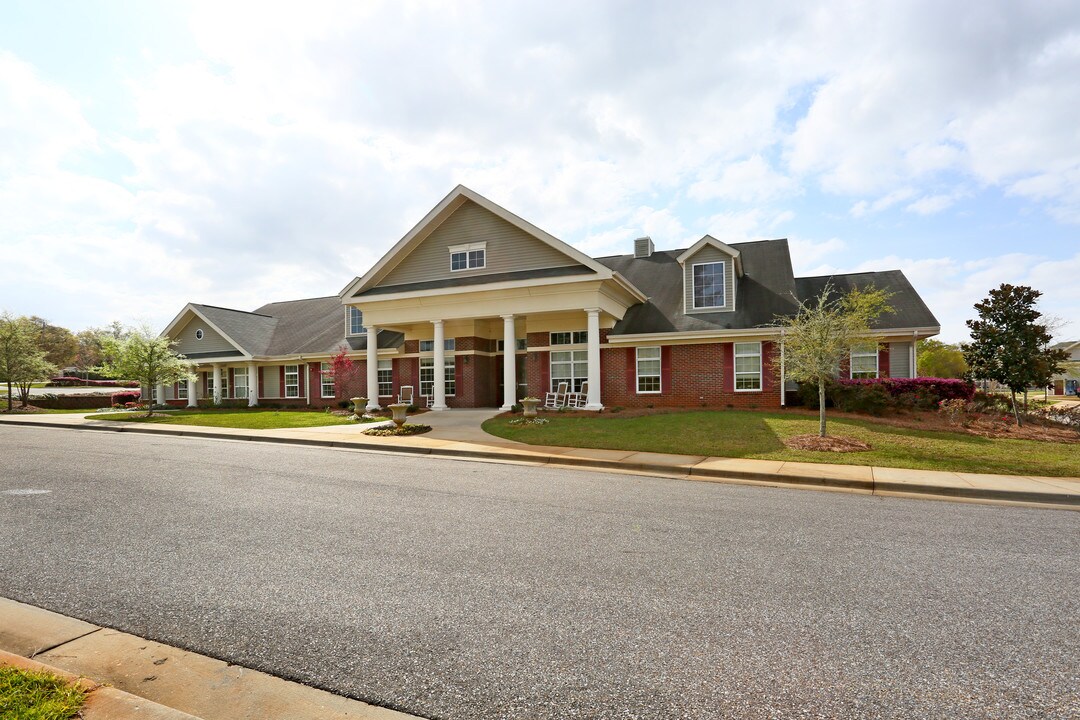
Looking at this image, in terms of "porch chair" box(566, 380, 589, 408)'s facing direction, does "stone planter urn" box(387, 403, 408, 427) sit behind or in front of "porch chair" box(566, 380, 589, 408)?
in front

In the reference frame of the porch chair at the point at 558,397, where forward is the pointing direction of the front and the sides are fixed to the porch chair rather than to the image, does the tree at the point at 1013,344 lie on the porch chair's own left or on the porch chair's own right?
on the porch chair's own left

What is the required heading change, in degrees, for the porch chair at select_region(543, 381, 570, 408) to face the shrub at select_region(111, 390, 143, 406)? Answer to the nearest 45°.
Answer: approximately 90° to its right

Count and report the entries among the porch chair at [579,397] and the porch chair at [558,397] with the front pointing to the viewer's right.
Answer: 0

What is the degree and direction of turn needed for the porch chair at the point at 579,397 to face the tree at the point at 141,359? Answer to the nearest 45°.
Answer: approximately 45° to its right

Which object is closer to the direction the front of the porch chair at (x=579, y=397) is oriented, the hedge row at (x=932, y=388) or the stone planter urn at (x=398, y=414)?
the stone planter urn

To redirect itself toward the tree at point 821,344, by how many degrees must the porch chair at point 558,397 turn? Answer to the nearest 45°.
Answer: approximately 90° to its left

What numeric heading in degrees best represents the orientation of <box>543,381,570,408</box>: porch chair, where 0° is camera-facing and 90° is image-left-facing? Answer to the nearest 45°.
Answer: approximately 45°

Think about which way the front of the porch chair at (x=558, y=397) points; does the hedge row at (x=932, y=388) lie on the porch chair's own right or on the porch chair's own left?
on the porch chair's own left

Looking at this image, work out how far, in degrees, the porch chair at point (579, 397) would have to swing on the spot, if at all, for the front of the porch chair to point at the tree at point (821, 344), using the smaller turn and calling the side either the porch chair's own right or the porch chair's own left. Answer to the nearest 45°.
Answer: approximately 90° to the porch chair's own left

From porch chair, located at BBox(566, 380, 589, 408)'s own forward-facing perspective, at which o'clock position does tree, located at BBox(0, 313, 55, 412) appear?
The tree is roughly at 2 o'clock from the porch chair.

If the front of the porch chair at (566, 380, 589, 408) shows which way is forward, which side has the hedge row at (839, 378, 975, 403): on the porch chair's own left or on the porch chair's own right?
on the porch chair's own left

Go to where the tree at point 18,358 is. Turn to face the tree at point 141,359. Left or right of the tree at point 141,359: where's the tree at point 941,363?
left
